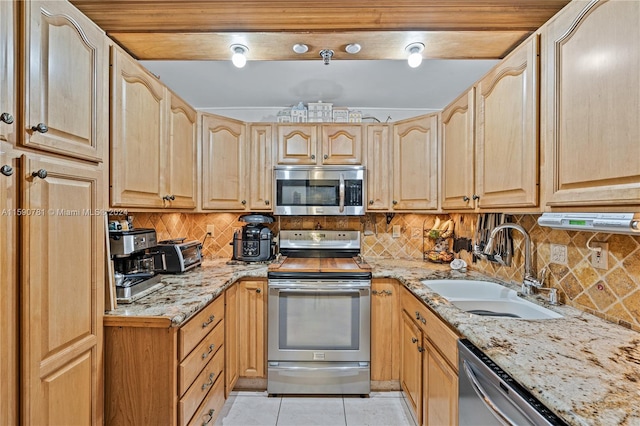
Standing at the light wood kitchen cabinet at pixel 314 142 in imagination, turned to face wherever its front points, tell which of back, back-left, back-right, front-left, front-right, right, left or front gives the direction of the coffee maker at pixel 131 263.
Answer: front-right

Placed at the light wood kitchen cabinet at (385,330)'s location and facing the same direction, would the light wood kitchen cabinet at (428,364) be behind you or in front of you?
in front

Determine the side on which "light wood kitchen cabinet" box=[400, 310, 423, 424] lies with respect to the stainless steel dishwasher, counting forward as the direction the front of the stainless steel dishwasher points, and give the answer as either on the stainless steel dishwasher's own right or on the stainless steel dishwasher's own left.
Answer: on the stainless steel dishwasher's own right

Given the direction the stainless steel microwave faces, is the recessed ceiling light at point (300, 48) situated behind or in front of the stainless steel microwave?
in front

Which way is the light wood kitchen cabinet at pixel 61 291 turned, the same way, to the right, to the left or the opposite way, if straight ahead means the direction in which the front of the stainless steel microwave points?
to the left

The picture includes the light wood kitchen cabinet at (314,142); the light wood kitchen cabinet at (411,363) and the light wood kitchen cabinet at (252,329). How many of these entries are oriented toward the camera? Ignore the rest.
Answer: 2

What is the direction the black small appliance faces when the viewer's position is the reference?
facing the viewer

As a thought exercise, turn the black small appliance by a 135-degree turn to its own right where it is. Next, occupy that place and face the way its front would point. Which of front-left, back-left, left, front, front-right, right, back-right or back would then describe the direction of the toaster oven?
left

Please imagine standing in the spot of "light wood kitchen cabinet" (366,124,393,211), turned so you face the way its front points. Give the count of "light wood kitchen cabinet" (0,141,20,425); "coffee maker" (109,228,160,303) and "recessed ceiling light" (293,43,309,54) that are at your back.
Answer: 0

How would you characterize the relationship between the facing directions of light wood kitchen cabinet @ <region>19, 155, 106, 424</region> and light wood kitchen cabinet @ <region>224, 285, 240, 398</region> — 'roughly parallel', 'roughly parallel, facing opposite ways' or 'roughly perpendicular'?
roughly parallel

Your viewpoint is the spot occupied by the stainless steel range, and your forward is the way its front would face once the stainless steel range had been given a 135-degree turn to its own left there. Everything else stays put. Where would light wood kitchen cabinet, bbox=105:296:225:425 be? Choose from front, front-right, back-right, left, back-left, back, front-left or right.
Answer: back

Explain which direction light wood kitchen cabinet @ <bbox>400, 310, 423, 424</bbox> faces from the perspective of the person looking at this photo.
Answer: facing to the left of the viewer
